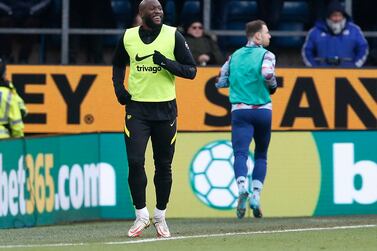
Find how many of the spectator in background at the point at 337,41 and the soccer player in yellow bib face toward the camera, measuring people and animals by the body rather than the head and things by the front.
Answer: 2

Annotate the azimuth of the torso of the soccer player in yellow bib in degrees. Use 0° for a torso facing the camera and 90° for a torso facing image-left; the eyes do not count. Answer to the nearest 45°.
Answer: approximately 0°

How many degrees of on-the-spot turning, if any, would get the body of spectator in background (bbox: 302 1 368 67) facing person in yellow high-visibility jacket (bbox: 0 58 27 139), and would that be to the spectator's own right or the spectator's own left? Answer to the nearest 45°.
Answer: approximately 45° to the spectator's own right

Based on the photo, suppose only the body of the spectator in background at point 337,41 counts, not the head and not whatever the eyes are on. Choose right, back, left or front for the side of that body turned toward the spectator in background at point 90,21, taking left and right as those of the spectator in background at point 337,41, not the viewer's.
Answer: right
